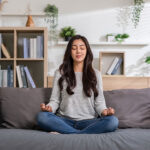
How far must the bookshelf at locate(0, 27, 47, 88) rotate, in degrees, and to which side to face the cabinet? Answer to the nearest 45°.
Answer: approximately 90° to its left

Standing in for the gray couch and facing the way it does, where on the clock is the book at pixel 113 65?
The book is roughly at 7 o'clock from the gray couch.

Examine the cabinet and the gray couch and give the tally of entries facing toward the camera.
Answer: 2

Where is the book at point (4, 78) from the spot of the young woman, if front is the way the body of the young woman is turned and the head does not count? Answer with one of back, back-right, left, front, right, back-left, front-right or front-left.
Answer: back-right

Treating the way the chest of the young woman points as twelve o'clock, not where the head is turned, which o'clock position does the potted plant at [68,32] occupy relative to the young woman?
The potted plant is roughly at 6 o'clock from the young woman.

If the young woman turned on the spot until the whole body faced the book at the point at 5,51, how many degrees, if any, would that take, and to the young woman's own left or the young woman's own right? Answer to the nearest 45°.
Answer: approximately 135° to the young woman's own right

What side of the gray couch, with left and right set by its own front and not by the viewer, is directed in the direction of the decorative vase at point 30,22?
back

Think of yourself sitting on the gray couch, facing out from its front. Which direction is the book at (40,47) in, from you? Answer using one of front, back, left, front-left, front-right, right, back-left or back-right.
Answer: back

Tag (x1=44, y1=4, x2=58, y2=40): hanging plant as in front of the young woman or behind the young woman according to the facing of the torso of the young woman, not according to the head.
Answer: behind

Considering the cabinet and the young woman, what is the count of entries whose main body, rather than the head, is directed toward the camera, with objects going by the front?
2

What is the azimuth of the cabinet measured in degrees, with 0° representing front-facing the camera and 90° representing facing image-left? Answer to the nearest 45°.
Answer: approximately 0°

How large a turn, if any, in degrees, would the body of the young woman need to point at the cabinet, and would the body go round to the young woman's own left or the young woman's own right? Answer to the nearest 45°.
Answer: approximately 180°

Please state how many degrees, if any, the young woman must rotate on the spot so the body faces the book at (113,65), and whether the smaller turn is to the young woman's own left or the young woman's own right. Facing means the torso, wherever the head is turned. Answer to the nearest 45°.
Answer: approximately 180°

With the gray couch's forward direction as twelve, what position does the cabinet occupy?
The cabinet is roughly at 7 o'clock from the gray couch.
